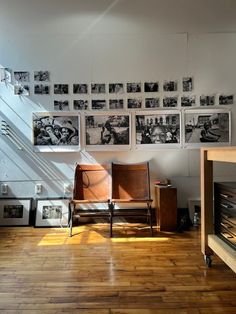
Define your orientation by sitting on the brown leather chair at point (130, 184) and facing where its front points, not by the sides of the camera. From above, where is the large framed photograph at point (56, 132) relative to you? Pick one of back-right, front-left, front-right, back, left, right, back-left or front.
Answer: right

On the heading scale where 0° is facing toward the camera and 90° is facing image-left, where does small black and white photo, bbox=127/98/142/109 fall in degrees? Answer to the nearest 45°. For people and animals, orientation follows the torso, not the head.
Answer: approximately 0°

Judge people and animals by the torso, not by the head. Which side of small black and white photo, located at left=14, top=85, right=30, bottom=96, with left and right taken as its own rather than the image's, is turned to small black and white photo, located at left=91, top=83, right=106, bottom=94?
left

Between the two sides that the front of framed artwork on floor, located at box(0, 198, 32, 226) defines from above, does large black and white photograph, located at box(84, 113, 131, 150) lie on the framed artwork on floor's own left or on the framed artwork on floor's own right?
on the framed artwork on floor's own left

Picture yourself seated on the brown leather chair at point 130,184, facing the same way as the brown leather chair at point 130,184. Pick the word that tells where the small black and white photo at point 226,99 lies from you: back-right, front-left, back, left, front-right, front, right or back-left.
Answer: left
